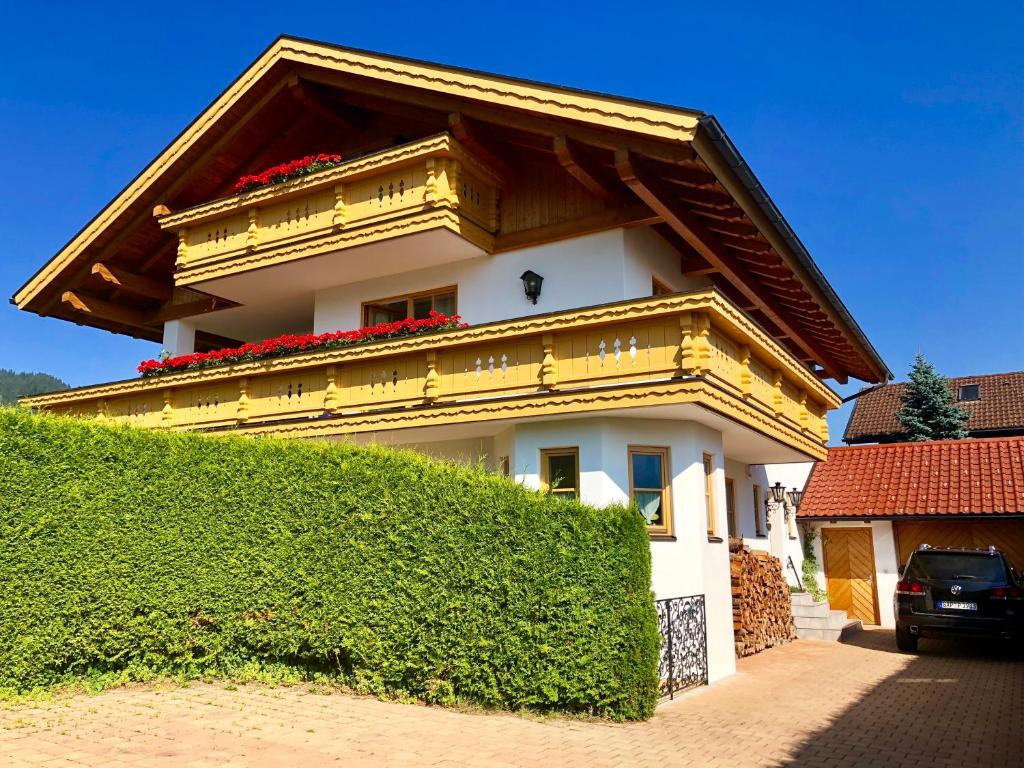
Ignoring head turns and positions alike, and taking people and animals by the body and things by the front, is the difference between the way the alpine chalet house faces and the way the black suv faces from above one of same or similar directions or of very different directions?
very different directions

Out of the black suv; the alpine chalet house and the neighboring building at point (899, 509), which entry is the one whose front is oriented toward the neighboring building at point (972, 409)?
the black suv

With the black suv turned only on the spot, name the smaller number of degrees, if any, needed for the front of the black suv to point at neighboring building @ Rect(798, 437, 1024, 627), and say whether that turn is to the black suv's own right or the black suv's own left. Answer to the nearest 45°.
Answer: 0° — it already faces it

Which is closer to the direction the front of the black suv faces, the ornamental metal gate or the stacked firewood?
the stacked firewood

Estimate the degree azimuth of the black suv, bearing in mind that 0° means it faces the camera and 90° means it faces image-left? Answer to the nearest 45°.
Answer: approximately 180°

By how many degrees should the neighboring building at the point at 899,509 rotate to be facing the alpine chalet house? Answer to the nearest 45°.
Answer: approximately 45° to its right

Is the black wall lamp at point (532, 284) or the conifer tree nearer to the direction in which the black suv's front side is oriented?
the conifer tree

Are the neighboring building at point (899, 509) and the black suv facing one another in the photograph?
yes

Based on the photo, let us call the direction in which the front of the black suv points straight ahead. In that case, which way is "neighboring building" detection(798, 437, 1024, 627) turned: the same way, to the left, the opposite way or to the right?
the opposite way

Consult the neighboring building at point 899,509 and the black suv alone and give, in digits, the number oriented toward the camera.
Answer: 1

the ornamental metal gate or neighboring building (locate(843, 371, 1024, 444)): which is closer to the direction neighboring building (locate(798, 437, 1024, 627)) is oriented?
the ornamental metal gate

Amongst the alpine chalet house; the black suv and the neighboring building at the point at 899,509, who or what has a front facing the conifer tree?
the black suv

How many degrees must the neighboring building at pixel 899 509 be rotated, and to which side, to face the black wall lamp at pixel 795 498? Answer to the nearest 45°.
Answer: approximately 90° to its right

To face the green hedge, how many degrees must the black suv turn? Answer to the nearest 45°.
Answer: approximately 135° to its left
